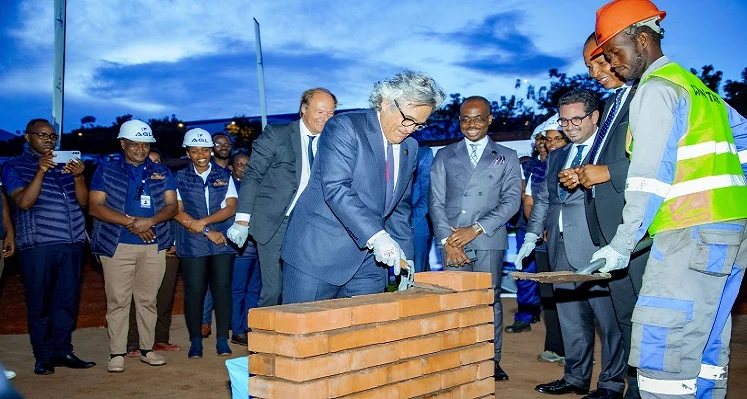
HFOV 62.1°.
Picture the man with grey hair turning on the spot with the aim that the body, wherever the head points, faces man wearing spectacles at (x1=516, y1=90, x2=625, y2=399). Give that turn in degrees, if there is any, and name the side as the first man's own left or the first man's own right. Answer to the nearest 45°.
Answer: approximately 90° to the first man's own left

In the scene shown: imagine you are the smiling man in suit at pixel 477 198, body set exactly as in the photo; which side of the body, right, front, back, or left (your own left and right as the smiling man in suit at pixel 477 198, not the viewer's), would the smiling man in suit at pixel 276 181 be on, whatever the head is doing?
right

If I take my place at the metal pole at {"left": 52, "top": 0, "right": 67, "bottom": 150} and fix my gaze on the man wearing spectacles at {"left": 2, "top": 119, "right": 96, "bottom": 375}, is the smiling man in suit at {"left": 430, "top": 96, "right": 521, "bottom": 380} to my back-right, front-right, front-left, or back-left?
front-left

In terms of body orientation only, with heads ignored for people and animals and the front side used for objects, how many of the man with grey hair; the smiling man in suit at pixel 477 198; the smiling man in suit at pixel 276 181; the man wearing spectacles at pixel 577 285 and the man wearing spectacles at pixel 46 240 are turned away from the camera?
0

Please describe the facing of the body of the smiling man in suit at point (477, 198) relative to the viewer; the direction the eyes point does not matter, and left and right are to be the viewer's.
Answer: facing the viewer

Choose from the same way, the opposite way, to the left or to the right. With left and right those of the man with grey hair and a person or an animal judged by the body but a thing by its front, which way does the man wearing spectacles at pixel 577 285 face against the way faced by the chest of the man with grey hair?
to the right

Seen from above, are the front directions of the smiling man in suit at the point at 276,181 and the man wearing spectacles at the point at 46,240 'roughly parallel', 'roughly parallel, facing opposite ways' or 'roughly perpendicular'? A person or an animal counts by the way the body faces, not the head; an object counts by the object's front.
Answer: roughly parallel

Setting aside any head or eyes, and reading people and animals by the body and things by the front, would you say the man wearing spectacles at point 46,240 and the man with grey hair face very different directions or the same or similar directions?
same or similar directions

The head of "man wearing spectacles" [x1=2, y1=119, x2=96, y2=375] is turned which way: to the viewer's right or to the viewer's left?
to the viewer's right

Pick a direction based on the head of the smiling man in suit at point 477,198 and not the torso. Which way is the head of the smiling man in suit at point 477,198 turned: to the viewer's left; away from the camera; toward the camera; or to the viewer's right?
toward the camera

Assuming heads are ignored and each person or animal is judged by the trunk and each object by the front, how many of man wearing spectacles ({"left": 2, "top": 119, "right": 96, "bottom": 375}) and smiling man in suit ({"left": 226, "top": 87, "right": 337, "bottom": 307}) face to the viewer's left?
0

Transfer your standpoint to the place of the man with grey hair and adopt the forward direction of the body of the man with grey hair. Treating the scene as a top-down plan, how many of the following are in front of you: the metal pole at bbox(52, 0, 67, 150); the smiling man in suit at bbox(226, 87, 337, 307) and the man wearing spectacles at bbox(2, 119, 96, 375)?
0

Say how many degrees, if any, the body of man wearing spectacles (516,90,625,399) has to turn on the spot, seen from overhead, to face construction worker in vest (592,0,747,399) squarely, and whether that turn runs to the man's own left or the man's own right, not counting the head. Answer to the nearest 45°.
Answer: approximately 45° to the man's own left

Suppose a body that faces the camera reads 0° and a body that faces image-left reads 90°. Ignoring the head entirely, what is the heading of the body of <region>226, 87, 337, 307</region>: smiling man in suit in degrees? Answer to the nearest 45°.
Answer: approximately 315°

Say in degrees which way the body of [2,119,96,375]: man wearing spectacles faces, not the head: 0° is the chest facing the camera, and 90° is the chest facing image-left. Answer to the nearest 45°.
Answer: approximately 315°
